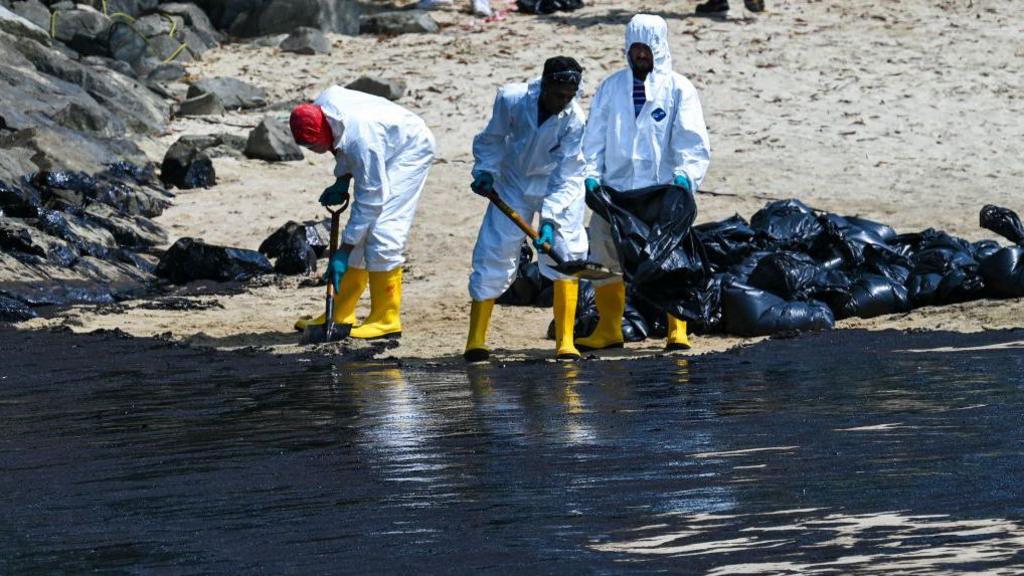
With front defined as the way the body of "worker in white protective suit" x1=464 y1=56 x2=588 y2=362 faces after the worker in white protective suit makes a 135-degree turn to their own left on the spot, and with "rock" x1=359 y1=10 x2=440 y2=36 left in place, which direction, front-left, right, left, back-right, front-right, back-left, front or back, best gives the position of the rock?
front

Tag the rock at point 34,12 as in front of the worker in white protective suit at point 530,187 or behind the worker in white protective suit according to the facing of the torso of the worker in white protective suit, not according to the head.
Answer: behind

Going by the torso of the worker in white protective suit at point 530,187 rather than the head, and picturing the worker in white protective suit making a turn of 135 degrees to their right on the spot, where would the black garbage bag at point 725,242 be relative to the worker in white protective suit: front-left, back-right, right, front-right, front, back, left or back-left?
back-right

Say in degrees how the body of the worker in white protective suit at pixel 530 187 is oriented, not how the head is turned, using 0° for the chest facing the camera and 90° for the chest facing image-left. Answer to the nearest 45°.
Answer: approximately 315°

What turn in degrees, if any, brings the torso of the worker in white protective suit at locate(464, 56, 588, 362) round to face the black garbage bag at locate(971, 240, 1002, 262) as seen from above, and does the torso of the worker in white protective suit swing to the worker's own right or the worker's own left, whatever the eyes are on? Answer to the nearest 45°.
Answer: approximately 90° to the worker's own left

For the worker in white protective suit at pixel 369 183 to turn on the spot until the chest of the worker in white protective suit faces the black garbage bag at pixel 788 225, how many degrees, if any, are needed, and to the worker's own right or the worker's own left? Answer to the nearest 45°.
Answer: approximately 180°

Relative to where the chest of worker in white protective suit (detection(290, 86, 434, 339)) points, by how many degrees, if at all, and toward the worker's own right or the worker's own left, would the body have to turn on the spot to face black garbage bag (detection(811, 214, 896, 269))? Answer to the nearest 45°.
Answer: approximately 180°

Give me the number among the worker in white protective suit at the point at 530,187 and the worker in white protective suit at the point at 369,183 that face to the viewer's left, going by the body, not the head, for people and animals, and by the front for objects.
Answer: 1

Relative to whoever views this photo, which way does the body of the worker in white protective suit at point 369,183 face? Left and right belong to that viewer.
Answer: facing to the left of the viewer

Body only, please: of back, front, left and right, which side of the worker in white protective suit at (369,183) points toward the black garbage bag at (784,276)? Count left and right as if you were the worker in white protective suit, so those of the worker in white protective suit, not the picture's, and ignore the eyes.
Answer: back

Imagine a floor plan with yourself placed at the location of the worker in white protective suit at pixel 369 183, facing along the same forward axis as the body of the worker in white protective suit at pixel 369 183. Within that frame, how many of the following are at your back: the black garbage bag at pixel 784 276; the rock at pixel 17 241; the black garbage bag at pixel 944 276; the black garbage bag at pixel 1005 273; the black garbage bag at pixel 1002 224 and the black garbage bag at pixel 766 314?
5

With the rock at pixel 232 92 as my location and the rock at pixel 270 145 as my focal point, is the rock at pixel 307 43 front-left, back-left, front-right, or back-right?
back-left

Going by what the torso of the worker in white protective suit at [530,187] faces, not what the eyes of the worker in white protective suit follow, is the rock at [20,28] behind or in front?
behind

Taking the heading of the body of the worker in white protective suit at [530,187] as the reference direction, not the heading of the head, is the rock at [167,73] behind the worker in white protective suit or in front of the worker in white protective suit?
behind

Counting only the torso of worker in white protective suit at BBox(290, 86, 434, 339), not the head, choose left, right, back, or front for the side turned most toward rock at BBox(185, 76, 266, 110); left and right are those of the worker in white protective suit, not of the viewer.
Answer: right

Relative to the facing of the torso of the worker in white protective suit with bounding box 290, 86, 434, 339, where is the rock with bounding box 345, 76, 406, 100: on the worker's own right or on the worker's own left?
on the worker's own right
